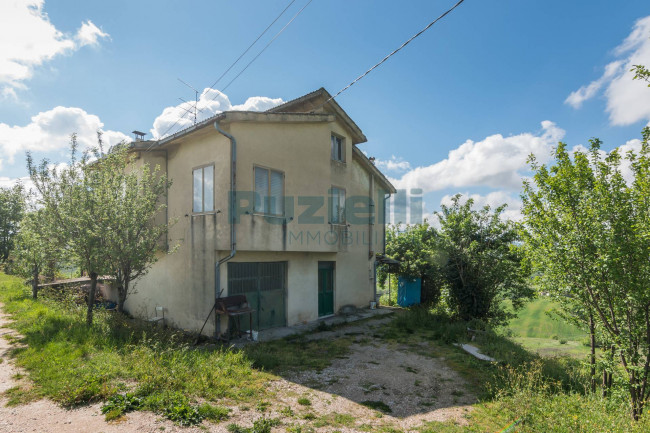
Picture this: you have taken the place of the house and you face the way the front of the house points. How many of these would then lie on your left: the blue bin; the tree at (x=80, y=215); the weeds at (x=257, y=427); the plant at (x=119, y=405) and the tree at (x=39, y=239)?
1

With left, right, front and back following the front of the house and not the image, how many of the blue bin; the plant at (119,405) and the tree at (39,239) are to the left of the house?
1

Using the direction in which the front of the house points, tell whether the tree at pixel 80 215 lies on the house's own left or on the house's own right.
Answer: on the house's own right

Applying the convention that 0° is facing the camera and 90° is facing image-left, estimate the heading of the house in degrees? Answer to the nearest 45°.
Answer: approximately 315°

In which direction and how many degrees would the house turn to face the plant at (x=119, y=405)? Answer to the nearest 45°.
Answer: approximately 45° to its right

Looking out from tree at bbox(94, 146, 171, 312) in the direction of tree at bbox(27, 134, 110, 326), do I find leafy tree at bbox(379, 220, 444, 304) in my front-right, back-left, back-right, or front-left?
back-right

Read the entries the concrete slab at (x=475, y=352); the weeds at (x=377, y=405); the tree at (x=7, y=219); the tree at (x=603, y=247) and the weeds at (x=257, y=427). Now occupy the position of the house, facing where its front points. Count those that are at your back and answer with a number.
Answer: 1

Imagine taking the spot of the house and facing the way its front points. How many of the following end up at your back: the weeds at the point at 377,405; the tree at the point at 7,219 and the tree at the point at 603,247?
1

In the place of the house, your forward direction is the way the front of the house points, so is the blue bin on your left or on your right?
on your left

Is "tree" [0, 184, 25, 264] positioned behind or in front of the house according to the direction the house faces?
behind
